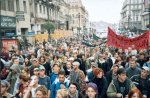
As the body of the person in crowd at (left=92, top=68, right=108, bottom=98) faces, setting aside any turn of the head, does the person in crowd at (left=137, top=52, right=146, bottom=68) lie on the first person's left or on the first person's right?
on the first person's left

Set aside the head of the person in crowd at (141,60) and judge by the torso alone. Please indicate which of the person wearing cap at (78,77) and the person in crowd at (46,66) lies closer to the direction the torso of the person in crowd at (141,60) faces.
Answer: the person wearing cap

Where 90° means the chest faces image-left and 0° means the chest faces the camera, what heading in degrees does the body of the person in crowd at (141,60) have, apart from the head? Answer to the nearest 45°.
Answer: approximately 0°

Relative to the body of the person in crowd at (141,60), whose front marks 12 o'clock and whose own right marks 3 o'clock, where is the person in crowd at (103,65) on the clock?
the person in crowd at (103,65) is roughly at 2 o'clock from the person in crowd at (141,60).

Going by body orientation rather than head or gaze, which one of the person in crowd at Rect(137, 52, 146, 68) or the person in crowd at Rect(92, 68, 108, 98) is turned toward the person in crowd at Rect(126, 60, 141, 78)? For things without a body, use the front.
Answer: the person in crowd at Rect(137, 52, 146, 68)

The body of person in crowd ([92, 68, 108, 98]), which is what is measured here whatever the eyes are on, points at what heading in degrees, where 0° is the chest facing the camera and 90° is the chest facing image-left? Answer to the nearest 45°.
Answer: approximately 315°

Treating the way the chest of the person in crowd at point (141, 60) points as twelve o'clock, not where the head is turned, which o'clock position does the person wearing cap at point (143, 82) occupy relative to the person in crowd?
The person wearing cap is roughly at 12 o'clock from the person in crowd.

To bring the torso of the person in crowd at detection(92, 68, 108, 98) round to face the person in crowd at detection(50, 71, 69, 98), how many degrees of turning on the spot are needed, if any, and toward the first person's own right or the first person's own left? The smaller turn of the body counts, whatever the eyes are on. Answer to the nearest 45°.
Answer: approximately 135° to the first person's own right

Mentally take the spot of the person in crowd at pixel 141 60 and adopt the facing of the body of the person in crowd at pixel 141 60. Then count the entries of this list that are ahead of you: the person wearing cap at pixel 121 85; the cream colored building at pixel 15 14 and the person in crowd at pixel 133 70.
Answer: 2
